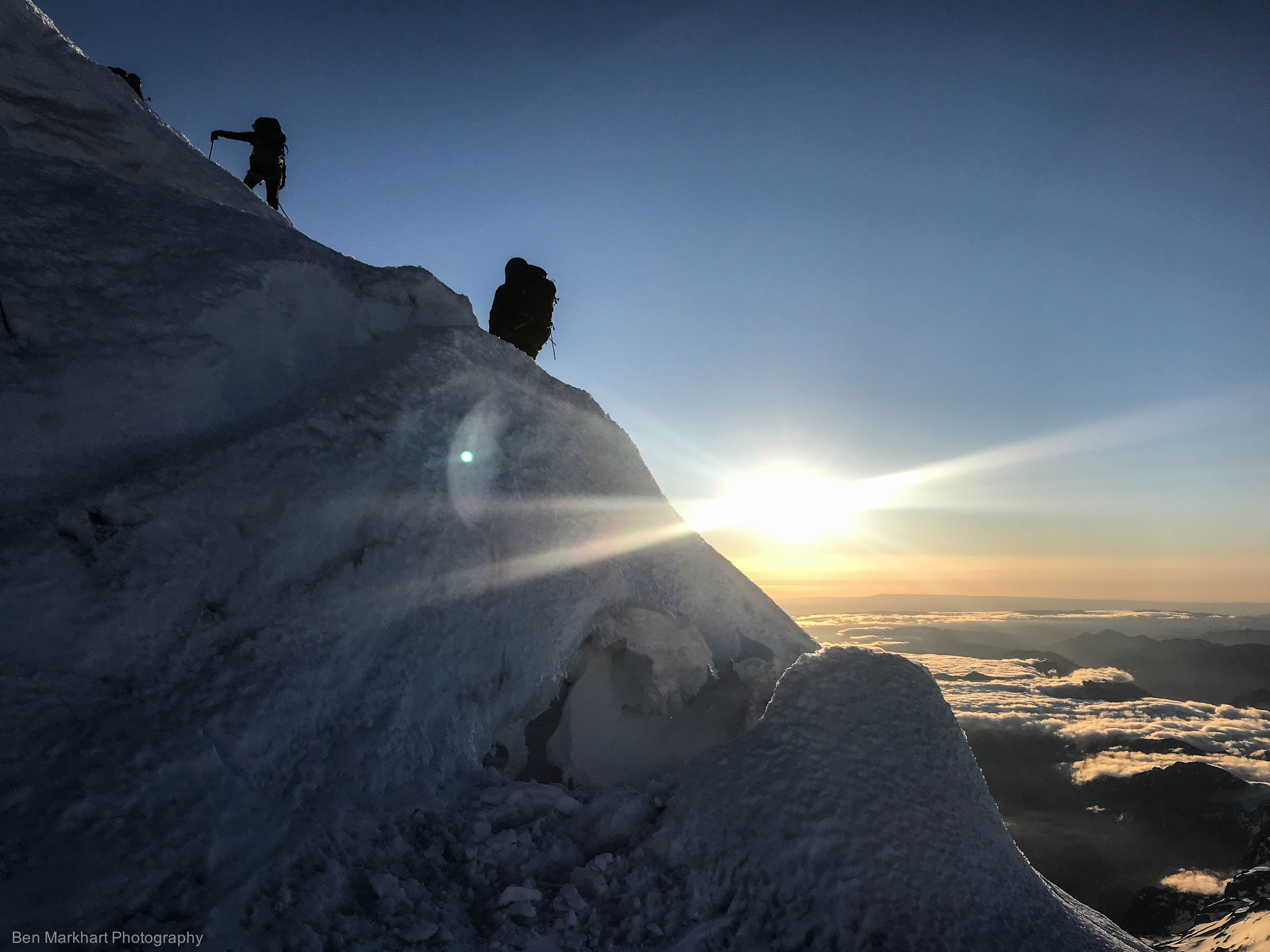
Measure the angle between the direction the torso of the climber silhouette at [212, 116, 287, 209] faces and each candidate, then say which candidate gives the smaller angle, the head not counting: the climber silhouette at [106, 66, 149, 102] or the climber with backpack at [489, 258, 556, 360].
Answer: the climber silhouette

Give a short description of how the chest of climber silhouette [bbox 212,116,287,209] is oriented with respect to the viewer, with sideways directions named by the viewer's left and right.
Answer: facing to the left of the viewer

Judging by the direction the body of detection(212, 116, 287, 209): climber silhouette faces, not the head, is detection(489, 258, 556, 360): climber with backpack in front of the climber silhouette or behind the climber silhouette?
behind

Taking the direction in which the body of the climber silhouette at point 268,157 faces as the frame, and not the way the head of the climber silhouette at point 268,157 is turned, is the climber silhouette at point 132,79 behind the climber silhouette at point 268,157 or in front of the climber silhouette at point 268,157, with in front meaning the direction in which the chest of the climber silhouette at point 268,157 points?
in front

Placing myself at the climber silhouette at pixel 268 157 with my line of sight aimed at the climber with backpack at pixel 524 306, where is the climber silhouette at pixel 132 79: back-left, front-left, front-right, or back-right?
back-left
